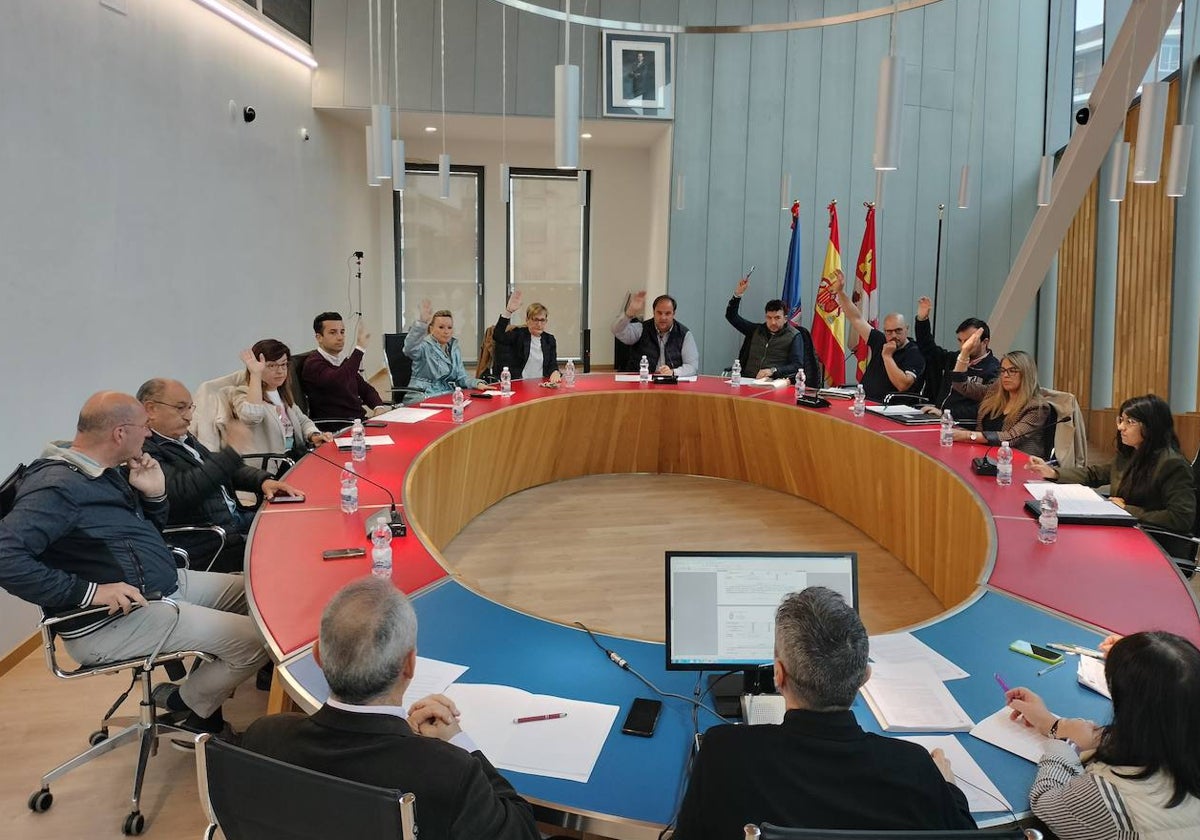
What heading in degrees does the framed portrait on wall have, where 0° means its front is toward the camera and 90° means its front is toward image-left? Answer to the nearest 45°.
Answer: approximately 0°

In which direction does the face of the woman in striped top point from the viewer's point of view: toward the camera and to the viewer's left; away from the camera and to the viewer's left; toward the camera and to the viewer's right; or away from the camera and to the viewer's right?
away from the camera and to the viewer's left

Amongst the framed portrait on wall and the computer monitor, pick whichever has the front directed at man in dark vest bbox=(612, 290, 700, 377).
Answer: the framed portrait on wall

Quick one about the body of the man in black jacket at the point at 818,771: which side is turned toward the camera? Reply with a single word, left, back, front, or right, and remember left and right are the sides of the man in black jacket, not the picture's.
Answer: back

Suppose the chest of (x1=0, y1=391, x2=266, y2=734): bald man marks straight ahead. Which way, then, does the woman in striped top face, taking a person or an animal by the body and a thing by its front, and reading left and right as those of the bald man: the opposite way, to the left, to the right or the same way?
to the left

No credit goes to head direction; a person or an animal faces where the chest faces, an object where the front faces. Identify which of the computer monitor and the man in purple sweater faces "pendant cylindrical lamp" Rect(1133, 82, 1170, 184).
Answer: the man in purple sweater

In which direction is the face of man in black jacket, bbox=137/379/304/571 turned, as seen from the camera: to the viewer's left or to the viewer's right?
to the viewer's right

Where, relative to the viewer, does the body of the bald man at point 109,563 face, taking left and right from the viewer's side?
facing to the right of the viewer
